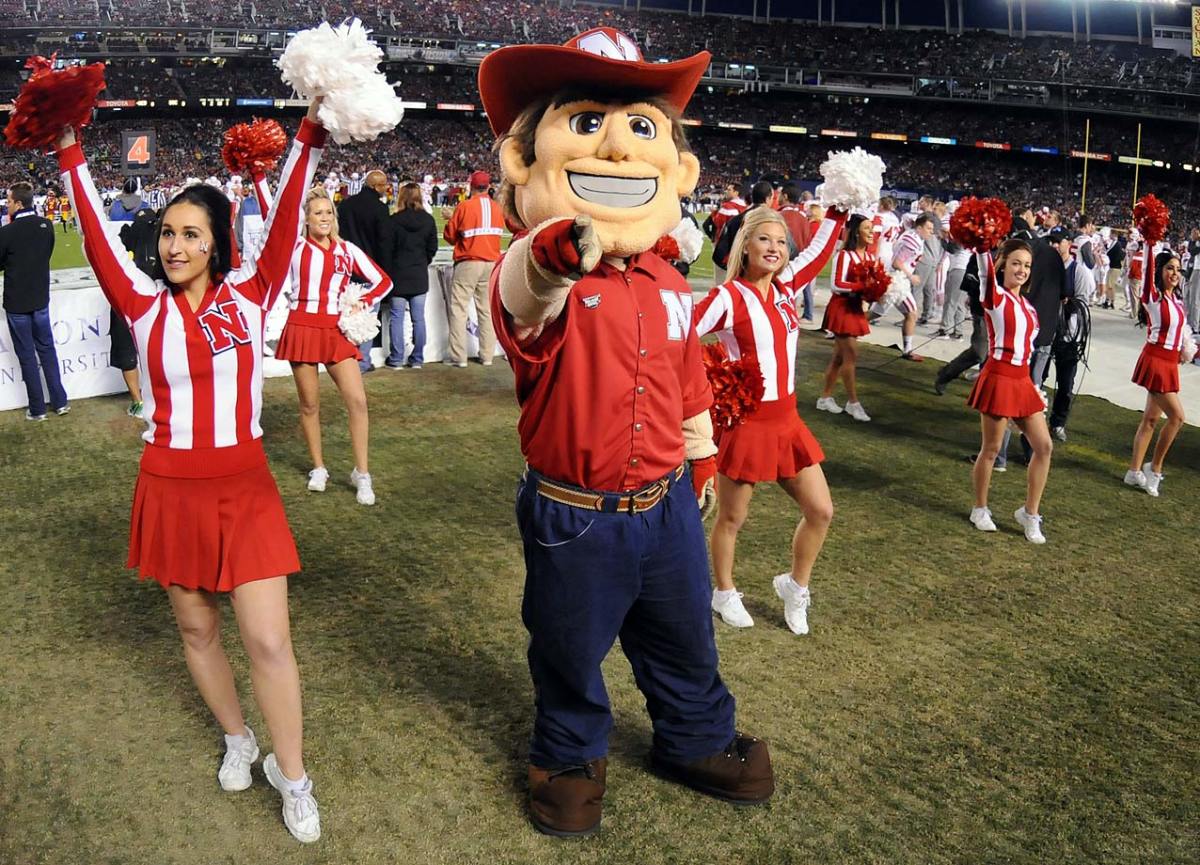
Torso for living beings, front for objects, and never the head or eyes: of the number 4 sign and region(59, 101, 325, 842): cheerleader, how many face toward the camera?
2

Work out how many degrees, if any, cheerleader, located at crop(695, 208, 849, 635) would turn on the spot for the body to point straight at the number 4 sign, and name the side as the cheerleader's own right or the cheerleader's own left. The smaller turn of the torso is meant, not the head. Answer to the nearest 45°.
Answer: approximately 180°

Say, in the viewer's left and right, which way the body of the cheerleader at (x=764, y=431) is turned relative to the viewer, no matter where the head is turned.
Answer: facing the viewer and to the right of the viewer

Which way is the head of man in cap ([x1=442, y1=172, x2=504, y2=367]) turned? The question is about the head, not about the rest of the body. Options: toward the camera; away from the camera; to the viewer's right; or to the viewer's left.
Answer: away from the camera

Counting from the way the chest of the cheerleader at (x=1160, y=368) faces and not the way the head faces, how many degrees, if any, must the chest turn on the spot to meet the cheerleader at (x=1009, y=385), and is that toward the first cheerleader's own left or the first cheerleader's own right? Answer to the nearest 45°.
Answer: approximately 90° to the first cheerleader's own right

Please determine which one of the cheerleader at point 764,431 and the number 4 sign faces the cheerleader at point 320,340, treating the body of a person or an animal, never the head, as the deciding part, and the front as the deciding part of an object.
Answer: the number 4 sign

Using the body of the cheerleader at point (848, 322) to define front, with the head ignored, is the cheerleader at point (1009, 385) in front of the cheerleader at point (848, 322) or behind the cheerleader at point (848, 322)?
in front
